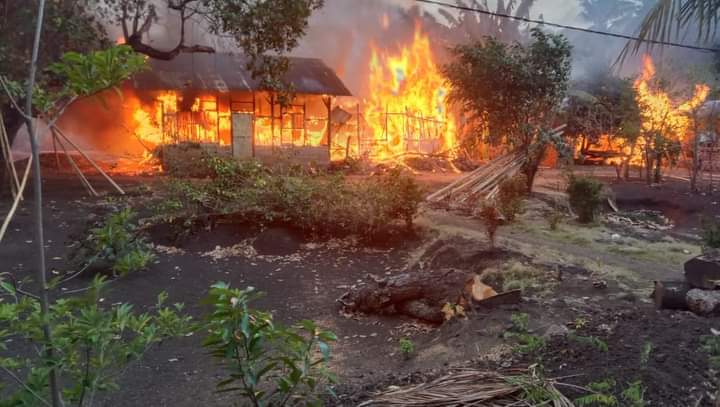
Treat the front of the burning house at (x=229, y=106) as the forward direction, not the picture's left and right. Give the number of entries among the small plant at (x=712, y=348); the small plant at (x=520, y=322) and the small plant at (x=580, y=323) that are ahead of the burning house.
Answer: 3

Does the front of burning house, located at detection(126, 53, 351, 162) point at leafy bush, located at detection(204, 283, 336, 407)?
yes

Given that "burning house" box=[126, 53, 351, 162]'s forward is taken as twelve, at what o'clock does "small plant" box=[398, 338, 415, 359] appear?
The small plant is roughly at 12 o'clock from the burning house.

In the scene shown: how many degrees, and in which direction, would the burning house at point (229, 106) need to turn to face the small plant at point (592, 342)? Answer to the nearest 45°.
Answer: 0° — it already faces it

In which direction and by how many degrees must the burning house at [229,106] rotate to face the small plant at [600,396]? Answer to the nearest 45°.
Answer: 0° — it already faces it

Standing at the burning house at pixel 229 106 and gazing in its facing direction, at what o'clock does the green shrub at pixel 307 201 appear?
The green shrub is roughly at 12 o'clock from the burning house.

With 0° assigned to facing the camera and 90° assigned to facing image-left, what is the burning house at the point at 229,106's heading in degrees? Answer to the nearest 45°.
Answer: approximately 0°

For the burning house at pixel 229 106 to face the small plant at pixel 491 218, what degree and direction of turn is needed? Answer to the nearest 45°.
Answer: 0° — it already faces it

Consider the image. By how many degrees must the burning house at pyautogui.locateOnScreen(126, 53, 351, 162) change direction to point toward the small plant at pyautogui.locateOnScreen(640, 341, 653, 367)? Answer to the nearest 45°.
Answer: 0° — it already faces it

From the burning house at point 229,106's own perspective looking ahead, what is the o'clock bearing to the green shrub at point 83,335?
The green shrub is roughly at 12 o'clock from the burning house.
